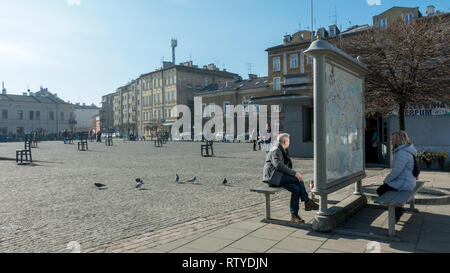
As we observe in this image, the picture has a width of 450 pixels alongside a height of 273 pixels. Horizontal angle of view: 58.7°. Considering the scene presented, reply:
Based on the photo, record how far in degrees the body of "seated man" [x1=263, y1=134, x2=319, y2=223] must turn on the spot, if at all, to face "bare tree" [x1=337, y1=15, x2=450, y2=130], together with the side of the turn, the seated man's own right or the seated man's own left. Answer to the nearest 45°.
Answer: approximately 45° to the seated man's own left

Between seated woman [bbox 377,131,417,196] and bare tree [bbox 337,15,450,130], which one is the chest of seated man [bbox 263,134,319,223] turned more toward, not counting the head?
the seated woman

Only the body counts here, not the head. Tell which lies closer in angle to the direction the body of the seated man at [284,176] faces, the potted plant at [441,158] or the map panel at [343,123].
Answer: the map panel

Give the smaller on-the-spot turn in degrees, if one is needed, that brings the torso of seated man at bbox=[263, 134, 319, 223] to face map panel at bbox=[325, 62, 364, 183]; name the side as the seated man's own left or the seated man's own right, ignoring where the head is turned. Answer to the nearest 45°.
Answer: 0° — they already face it

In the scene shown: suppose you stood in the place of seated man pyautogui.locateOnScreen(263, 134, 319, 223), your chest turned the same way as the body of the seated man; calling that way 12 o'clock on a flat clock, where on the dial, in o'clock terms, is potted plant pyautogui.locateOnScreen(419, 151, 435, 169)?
The potted plant is roughly at 10 o'clock from the seated man.

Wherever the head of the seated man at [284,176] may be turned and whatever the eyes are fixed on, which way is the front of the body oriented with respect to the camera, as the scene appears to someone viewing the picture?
to the viewer's right
